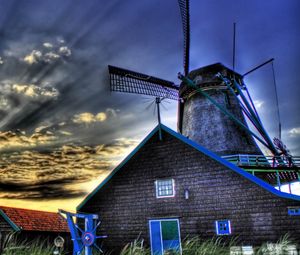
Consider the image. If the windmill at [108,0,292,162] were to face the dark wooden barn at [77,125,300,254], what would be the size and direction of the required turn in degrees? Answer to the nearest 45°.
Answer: approximately 135° to its left

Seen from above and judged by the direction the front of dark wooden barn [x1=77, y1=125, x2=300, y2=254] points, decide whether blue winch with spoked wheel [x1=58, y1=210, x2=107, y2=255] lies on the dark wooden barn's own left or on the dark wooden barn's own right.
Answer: on the dark wooden barn's own right

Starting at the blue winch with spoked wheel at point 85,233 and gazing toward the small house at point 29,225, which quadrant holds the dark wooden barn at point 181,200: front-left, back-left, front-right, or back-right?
back-right

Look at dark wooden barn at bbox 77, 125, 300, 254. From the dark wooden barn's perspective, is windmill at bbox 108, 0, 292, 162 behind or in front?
behind

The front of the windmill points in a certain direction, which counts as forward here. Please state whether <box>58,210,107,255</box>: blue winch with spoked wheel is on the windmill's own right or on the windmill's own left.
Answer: on the windmill's own left

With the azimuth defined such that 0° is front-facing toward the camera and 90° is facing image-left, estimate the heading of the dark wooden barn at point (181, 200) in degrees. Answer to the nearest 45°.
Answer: approximately 0°

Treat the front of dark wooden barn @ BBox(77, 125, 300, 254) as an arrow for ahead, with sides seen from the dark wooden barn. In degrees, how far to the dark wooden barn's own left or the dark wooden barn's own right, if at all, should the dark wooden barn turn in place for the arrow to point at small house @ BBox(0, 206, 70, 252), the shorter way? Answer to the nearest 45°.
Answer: approximately 135° to the dark wooden barn's own right

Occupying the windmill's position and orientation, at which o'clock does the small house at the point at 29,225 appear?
The small house is roughly at 10 o'clock from the windmill.

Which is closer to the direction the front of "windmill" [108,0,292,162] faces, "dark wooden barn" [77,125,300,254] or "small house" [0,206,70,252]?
the small house

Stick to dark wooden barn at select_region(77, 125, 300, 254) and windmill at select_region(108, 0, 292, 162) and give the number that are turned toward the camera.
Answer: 1
